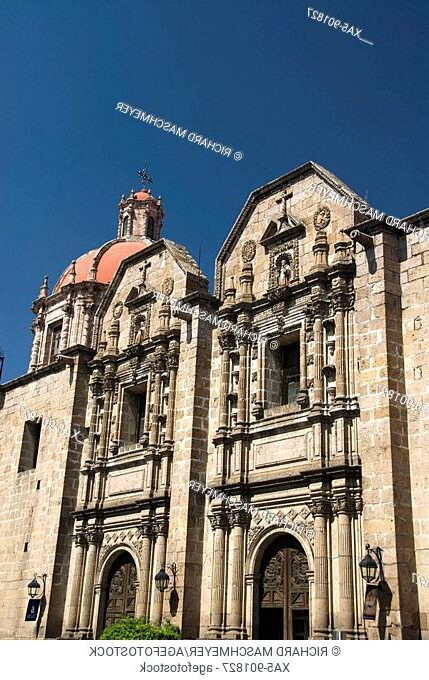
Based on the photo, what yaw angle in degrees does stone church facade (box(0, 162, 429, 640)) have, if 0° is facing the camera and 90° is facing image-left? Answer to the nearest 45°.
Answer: approximately 45°
